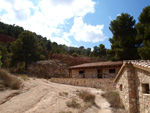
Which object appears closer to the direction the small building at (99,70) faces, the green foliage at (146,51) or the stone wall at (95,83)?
the stone wall

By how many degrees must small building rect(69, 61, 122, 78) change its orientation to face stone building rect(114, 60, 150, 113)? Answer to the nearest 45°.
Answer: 0° — it already faces it

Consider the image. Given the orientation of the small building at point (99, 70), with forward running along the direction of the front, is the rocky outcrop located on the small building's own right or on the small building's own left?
on the small building's own right

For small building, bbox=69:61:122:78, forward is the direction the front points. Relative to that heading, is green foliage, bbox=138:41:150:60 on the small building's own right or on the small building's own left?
on the small building's own left

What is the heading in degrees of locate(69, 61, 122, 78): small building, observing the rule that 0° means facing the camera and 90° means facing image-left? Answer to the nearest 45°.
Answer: approximately 0°

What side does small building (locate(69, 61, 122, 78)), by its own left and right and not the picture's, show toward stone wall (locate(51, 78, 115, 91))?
front

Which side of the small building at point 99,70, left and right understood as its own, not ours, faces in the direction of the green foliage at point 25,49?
right

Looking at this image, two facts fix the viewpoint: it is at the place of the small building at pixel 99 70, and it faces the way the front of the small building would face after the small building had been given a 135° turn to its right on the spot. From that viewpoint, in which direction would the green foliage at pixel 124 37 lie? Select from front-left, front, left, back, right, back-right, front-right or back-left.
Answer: right

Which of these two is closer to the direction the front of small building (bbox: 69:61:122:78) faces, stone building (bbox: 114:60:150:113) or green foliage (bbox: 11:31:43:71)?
the stone building

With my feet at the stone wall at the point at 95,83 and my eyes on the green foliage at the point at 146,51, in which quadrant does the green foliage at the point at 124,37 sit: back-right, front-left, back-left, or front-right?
front-left

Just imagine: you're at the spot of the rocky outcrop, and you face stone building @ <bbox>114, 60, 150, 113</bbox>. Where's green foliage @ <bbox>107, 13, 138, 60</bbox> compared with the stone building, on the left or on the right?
left

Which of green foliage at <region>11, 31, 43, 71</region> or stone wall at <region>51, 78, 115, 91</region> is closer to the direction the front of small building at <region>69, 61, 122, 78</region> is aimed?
the stone wall
